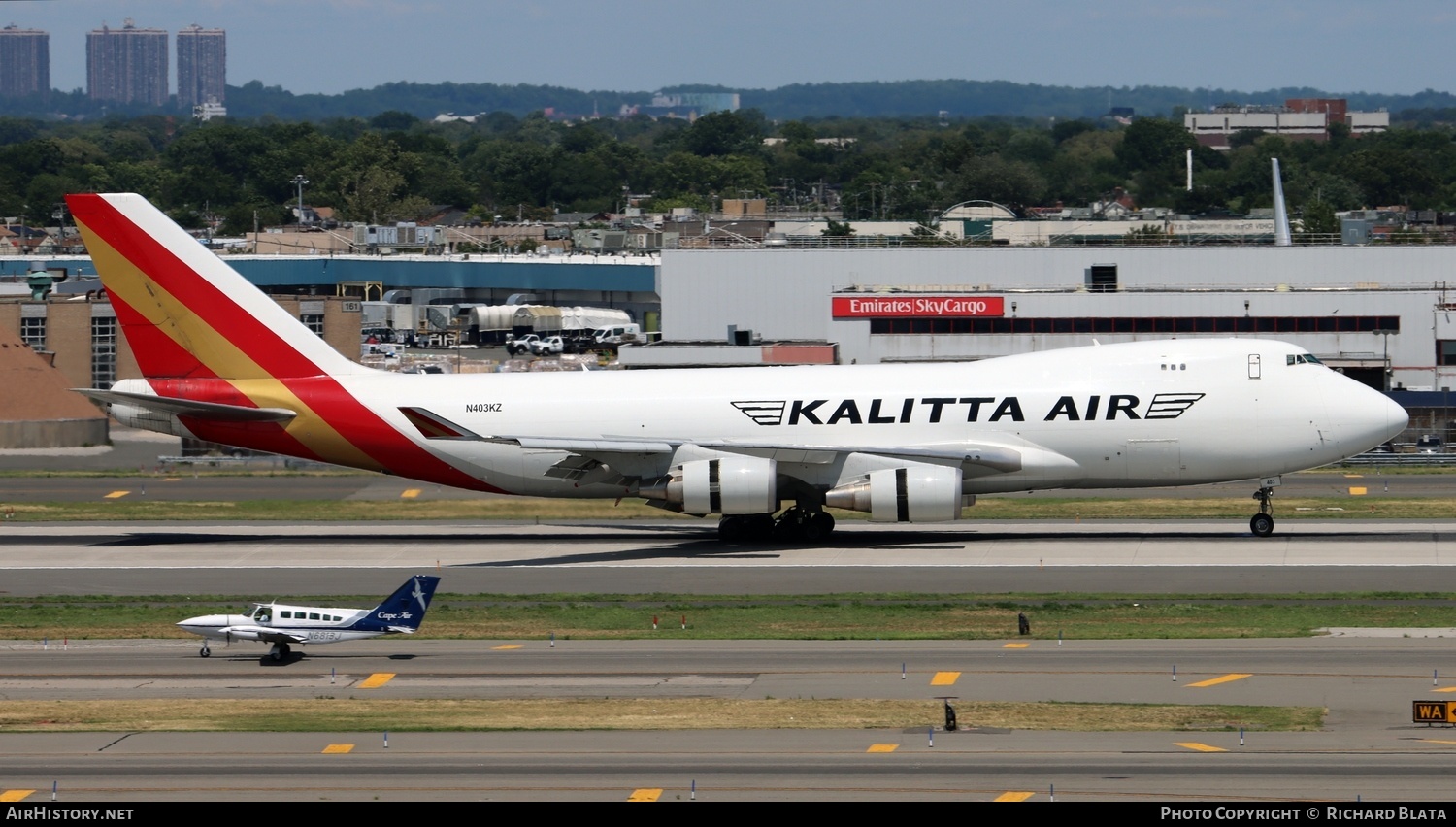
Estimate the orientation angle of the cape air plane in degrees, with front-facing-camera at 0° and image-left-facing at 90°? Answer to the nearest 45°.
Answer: approximately 90°
